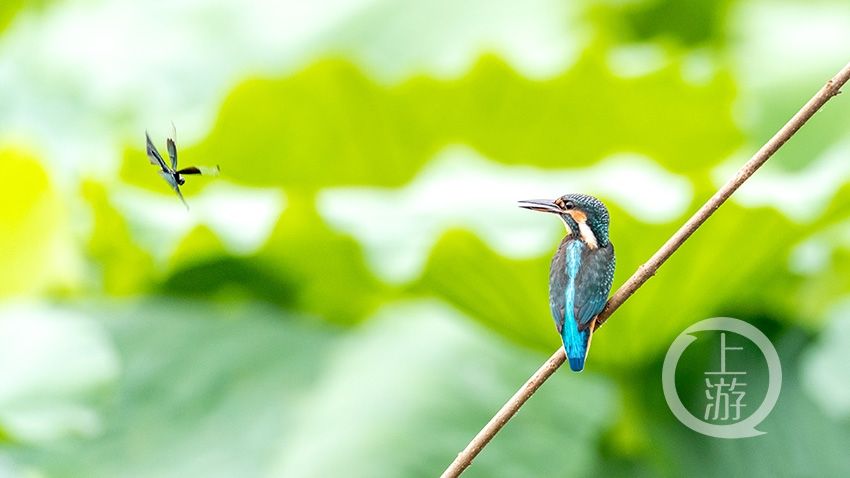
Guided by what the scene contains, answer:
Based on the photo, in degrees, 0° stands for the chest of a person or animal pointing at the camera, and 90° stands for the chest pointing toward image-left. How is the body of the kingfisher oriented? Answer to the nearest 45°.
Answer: approximately 180°
